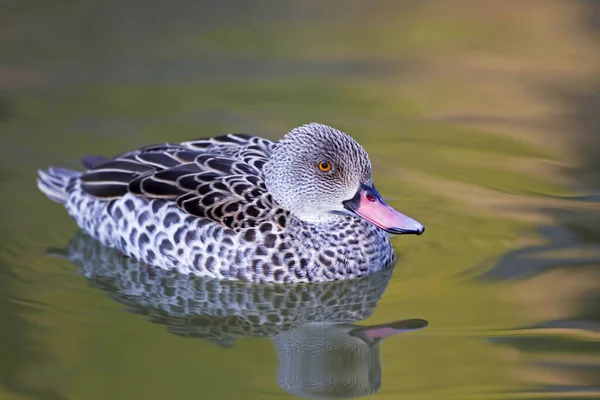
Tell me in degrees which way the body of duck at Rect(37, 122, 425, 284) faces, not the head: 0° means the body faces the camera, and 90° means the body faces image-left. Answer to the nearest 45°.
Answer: approximately 315°
